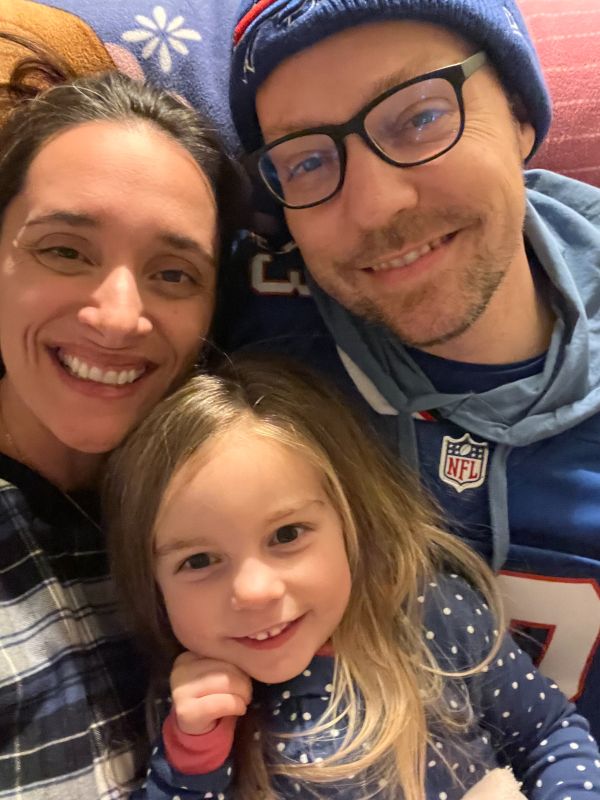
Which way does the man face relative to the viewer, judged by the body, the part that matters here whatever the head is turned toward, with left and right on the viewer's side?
facing the viewer

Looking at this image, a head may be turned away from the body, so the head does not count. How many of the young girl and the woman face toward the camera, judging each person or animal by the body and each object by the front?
2

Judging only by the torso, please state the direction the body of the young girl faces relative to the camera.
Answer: toward the camera

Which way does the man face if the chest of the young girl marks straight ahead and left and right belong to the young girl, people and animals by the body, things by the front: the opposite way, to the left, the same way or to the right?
the same way

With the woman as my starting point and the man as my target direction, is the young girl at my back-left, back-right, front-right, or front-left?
front-right

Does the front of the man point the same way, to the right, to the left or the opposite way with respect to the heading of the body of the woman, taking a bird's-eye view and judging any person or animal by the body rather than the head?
the same way

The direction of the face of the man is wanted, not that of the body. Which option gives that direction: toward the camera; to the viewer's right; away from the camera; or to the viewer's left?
toward the camera

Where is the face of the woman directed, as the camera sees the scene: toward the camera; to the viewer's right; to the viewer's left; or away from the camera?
toward the camera

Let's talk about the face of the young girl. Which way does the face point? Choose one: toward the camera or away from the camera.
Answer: toward the camera

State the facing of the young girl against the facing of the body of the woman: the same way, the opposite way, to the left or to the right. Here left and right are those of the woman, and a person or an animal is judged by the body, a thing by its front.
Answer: the same way

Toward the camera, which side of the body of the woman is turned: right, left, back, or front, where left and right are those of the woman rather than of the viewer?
front

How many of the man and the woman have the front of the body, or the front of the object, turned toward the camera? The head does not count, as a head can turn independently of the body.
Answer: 2
